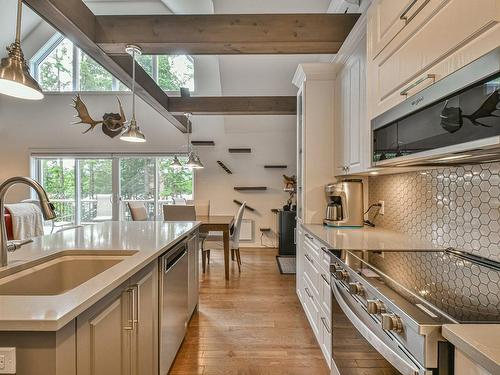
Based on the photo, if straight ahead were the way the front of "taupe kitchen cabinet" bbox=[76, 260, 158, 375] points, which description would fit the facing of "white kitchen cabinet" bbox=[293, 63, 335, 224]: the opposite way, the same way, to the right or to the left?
the opposite way

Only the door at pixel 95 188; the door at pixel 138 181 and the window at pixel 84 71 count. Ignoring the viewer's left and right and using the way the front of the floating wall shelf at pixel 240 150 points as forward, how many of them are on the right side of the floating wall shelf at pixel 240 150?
3

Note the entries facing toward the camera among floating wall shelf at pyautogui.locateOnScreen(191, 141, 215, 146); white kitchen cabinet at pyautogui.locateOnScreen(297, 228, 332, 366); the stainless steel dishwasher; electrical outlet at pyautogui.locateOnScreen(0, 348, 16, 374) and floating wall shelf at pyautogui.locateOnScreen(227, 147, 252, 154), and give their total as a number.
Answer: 3

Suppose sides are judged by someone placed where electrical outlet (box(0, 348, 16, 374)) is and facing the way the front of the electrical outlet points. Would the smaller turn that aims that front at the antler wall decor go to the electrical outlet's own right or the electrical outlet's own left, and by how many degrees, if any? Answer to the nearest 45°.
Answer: approximately 180°

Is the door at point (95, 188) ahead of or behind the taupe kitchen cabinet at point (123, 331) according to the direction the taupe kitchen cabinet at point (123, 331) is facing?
behind

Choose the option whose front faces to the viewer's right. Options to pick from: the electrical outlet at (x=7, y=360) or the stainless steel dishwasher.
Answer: the stainless steel dishwasher

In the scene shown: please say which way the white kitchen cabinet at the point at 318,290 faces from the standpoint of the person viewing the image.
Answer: facing to the left of the viewer

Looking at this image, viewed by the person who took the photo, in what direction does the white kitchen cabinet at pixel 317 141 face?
facing to the left of the viewer

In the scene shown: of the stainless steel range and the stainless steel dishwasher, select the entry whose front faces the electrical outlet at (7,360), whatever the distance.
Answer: the stainless steel range

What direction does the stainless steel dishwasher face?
to the viewer's right

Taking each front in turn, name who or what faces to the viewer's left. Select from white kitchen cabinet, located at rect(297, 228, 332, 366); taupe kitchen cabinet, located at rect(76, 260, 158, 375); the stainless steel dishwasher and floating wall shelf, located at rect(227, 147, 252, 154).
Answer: white kitchen cabinet, located at rect(297, 228, 332, 366)
